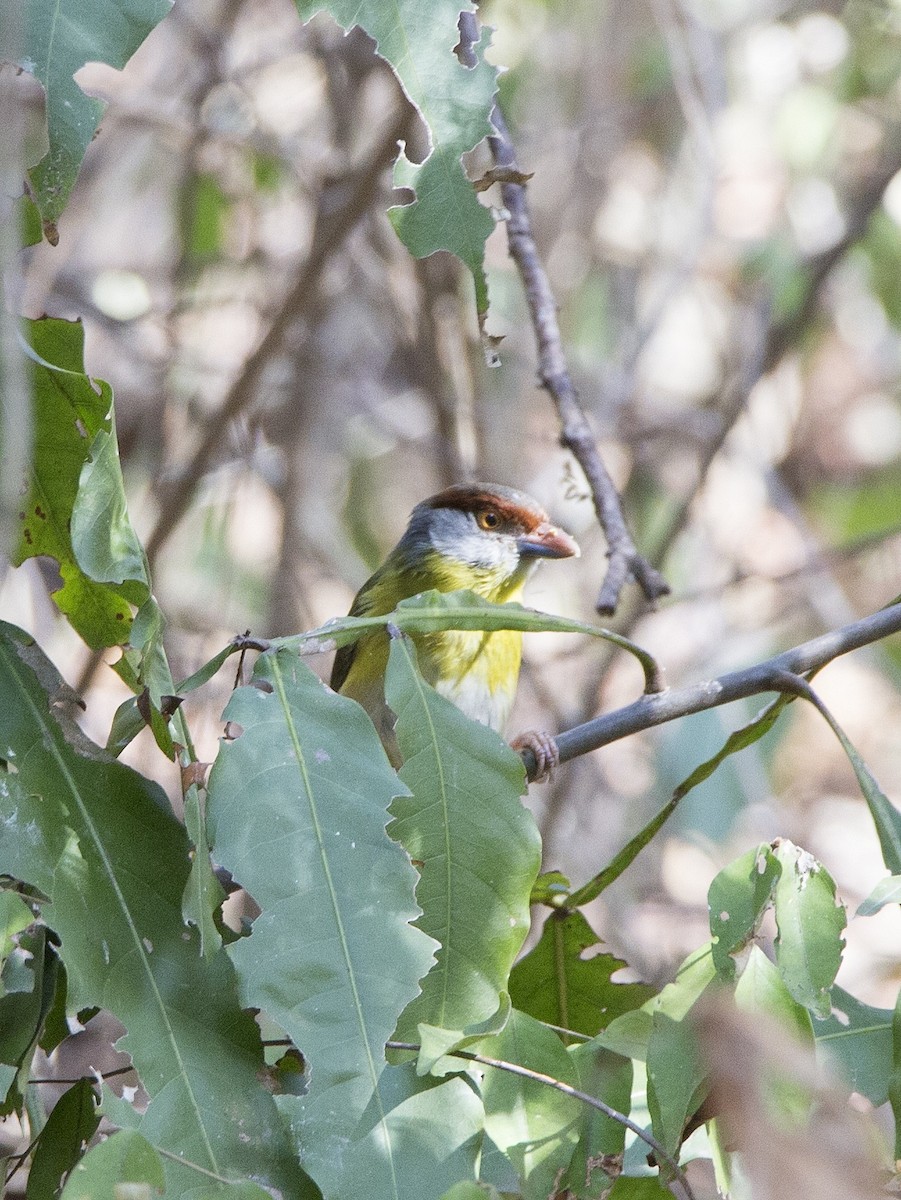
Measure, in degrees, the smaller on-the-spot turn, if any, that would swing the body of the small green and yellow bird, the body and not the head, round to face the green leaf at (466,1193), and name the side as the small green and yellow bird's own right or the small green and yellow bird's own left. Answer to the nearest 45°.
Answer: approximately 45° to the small green and yellow bird's own right

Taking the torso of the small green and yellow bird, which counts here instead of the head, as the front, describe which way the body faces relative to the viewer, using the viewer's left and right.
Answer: facing the viewer and to the right of the viewer

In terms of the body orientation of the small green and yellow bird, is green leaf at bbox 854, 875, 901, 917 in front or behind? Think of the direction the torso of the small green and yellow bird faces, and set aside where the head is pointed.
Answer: in front

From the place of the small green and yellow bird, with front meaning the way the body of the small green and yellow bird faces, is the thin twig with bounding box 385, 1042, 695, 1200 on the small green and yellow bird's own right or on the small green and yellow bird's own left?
on the small green and yellow bird's own right

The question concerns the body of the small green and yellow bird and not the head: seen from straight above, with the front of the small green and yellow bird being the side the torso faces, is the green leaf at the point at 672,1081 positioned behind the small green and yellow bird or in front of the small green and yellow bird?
in front
